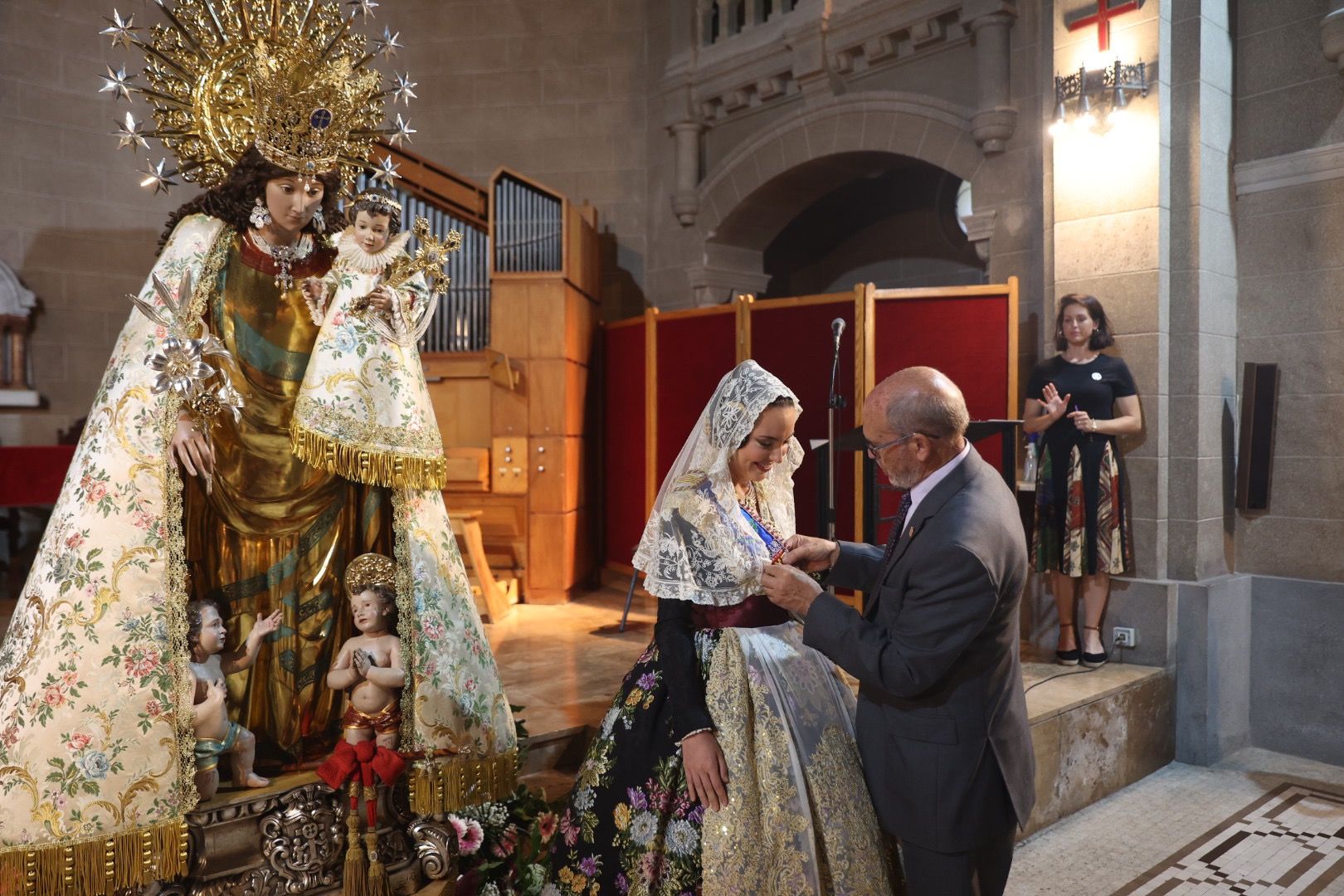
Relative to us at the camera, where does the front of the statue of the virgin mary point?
facing the viewer and to the right of the viewer

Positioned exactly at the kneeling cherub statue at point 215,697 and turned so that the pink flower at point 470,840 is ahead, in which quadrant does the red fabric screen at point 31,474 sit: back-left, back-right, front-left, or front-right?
back-left

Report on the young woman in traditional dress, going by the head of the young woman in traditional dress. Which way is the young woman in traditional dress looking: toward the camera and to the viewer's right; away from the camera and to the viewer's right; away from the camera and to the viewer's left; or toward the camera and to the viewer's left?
toward the camera and to the viewer's right

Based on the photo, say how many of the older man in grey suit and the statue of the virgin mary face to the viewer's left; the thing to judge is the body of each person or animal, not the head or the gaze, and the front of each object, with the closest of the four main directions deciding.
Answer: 1

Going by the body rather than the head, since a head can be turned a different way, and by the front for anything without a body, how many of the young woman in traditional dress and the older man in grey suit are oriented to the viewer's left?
1

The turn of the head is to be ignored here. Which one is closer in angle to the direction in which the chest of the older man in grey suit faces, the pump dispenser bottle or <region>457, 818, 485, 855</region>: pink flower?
the pink flower

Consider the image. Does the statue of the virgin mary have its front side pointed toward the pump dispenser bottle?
no

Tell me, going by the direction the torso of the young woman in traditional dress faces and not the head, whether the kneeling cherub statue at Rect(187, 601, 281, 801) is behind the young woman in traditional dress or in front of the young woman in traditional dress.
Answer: behind

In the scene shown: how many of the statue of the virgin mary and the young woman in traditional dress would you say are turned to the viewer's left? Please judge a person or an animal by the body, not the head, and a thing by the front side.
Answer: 0

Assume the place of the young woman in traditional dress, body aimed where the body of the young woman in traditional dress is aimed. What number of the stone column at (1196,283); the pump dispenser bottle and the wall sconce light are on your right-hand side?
0

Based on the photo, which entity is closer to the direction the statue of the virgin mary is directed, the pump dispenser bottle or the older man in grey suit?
the older man in grey suit

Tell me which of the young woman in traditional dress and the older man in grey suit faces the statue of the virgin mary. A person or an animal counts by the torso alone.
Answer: the older man in grey suit

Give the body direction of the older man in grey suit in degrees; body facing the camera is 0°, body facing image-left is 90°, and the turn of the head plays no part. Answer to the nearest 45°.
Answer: approximately 90°

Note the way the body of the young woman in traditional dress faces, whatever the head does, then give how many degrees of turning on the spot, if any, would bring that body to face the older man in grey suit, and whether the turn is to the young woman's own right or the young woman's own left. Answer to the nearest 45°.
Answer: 0° — they already face them

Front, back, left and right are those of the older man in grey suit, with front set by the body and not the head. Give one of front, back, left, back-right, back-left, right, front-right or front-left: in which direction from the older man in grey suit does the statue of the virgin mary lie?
front
